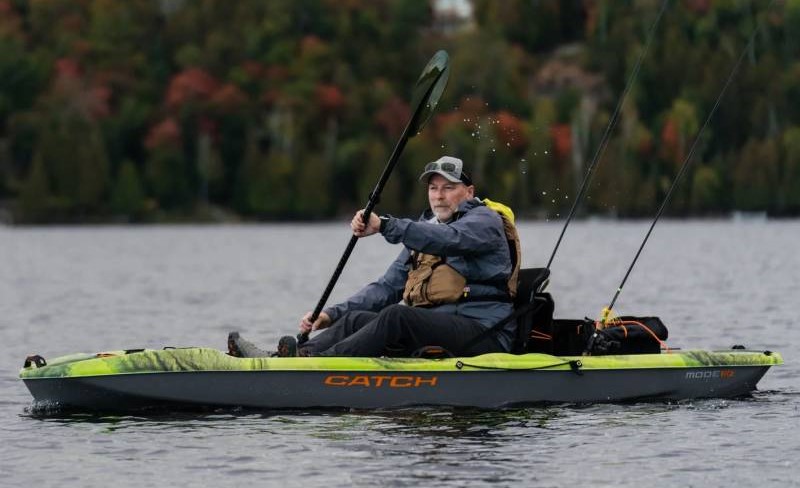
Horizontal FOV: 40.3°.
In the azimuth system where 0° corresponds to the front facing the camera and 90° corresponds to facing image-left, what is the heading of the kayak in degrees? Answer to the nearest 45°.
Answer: approximately 90°

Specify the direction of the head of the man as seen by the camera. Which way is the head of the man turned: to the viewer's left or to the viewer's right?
to the viewer's left
